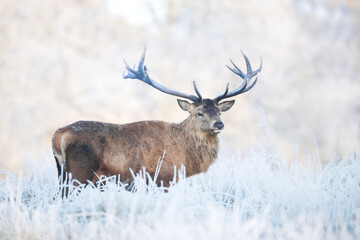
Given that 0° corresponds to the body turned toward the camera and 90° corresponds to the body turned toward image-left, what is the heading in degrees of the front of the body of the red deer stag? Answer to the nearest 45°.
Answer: approximately 270°
